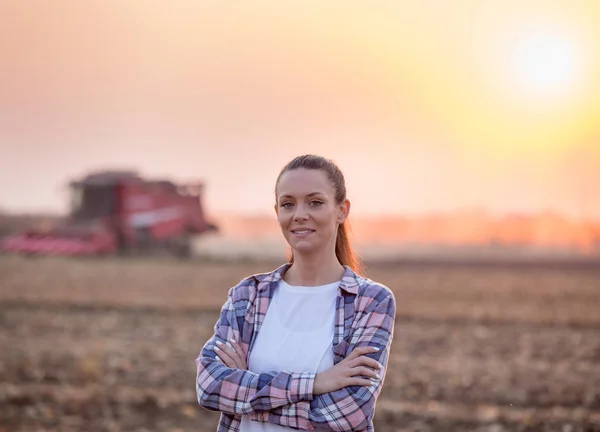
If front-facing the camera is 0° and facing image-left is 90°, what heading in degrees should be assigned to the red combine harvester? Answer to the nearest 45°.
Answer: approximately 45°

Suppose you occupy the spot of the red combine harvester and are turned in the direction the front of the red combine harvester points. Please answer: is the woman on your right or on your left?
on your left
